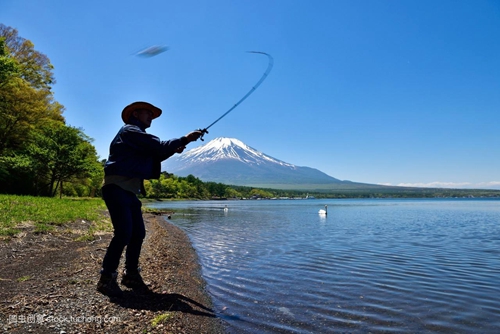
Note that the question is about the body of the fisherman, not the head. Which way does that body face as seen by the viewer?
to the viewer's right

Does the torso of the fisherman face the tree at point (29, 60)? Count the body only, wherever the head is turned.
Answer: no

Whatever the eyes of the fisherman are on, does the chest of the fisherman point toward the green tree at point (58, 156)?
no

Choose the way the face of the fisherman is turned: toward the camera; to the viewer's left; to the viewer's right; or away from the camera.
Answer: to the viewer's right

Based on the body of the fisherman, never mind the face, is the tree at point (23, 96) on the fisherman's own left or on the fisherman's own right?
on the fisherman's own left
